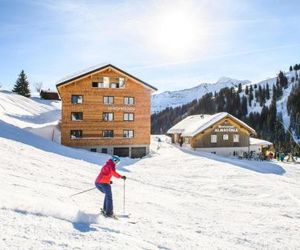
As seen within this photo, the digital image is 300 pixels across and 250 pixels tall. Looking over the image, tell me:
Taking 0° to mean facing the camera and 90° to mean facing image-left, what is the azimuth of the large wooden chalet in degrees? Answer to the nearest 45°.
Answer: approximately 0°
